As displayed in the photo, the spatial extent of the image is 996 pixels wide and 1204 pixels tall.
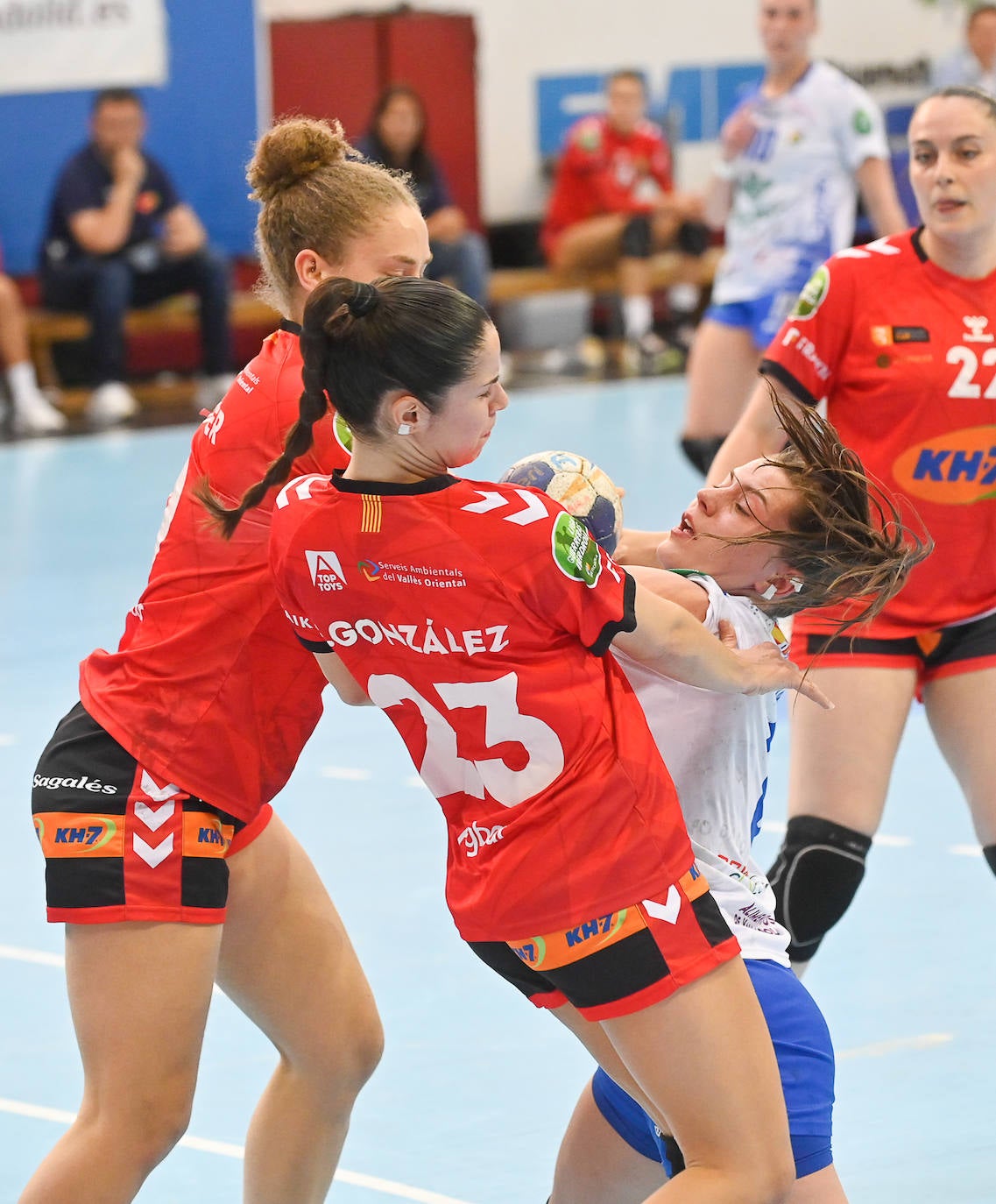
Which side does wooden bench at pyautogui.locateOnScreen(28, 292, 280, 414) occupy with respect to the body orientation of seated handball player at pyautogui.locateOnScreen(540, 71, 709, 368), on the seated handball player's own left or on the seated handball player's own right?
on the seated handball player's own right

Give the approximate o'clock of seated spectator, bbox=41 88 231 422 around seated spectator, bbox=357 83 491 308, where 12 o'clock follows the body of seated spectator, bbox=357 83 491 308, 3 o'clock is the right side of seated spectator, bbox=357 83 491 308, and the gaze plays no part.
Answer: seated spectator, bbox=41 88 231 422 is roughly at 4 o'clock from seated spectator, bbox=357 83 491 308.

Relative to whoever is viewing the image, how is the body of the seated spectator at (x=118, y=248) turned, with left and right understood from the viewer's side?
facing the viewer and to the right of the viewer

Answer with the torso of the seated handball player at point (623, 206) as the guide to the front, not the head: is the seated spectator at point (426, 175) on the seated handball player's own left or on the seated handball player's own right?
on the seated handball player's own right

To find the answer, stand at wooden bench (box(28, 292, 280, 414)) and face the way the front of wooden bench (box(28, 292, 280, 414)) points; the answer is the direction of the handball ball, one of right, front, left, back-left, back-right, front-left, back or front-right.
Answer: front

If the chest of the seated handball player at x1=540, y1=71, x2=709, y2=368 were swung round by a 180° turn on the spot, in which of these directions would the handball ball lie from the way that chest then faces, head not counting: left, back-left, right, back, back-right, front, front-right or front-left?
back-left

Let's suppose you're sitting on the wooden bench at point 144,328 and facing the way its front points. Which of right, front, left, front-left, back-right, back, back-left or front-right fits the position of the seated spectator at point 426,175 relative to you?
left

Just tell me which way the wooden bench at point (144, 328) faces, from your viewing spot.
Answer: facing the viewer

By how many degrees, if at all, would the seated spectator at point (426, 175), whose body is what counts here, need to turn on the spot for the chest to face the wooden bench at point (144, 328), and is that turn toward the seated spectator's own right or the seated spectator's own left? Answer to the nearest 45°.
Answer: approximately 135° to the seated spectator's own right

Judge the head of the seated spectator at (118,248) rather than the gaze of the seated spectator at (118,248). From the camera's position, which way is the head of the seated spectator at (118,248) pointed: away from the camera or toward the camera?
toward the camera

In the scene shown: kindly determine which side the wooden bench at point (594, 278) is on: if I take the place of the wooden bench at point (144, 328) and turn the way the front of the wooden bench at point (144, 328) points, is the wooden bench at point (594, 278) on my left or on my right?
on my left

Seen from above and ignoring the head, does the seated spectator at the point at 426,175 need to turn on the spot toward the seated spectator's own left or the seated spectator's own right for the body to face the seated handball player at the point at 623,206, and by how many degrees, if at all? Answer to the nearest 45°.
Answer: approximately 90° to the seated spectator's own left
